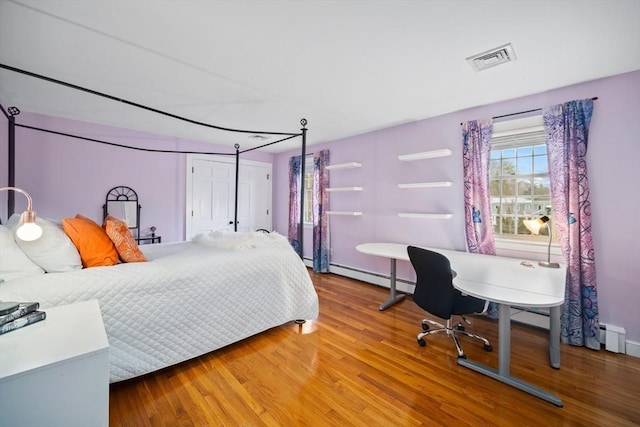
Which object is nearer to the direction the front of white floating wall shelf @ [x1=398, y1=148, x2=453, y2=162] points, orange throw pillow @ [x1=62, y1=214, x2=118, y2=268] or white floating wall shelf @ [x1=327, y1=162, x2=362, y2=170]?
the orange throw pillow

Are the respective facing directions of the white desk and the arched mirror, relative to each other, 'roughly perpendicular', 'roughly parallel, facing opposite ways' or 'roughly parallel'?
roughly perpendicular

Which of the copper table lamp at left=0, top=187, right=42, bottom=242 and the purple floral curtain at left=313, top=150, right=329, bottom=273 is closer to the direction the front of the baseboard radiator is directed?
the copper table lamp

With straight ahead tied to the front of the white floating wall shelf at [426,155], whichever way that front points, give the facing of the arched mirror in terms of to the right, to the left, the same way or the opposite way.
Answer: to the left

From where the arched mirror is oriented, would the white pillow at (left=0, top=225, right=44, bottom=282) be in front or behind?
in front

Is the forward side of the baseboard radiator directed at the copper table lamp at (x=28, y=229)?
yes

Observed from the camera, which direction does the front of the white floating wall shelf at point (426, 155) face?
facing the viewer and to the left of the viewer

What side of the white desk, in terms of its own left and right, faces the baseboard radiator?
back

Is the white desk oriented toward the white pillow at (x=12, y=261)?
yes

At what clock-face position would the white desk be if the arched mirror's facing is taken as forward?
The white desk is roughly at 11 o'clock from the arched mirror.

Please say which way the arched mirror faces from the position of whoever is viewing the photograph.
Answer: facing the viewer

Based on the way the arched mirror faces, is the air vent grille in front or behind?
in front

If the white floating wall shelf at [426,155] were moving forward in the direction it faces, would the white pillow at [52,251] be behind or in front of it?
in front

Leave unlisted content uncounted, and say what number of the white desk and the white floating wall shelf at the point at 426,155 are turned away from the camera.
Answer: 0

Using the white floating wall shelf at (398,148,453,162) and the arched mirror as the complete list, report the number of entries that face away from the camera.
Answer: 0

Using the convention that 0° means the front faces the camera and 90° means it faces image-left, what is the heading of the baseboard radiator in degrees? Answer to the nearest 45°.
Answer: approximately 45°

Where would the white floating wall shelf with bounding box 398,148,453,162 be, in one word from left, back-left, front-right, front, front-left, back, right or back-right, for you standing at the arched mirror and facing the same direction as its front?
front-left

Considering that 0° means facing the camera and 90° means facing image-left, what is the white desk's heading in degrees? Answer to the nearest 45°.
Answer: approximately 45°
